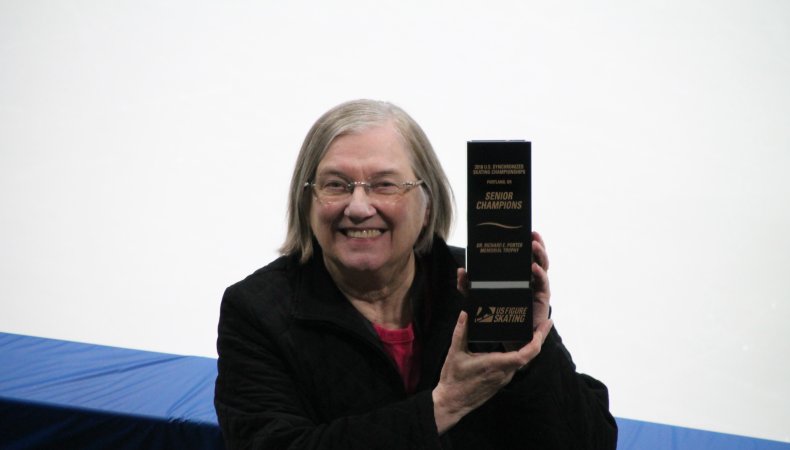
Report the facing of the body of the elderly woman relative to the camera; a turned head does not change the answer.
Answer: toward the camera
